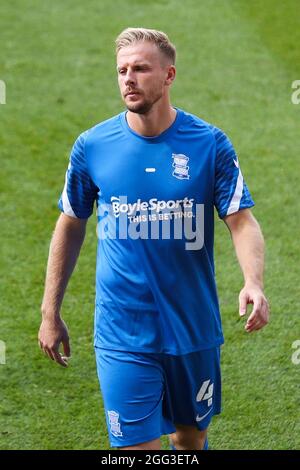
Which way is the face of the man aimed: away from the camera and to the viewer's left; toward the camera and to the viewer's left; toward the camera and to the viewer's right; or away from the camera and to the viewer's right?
toward the camera and to the viewer's left

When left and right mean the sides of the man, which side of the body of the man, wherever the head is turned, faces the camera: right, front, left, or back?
front
